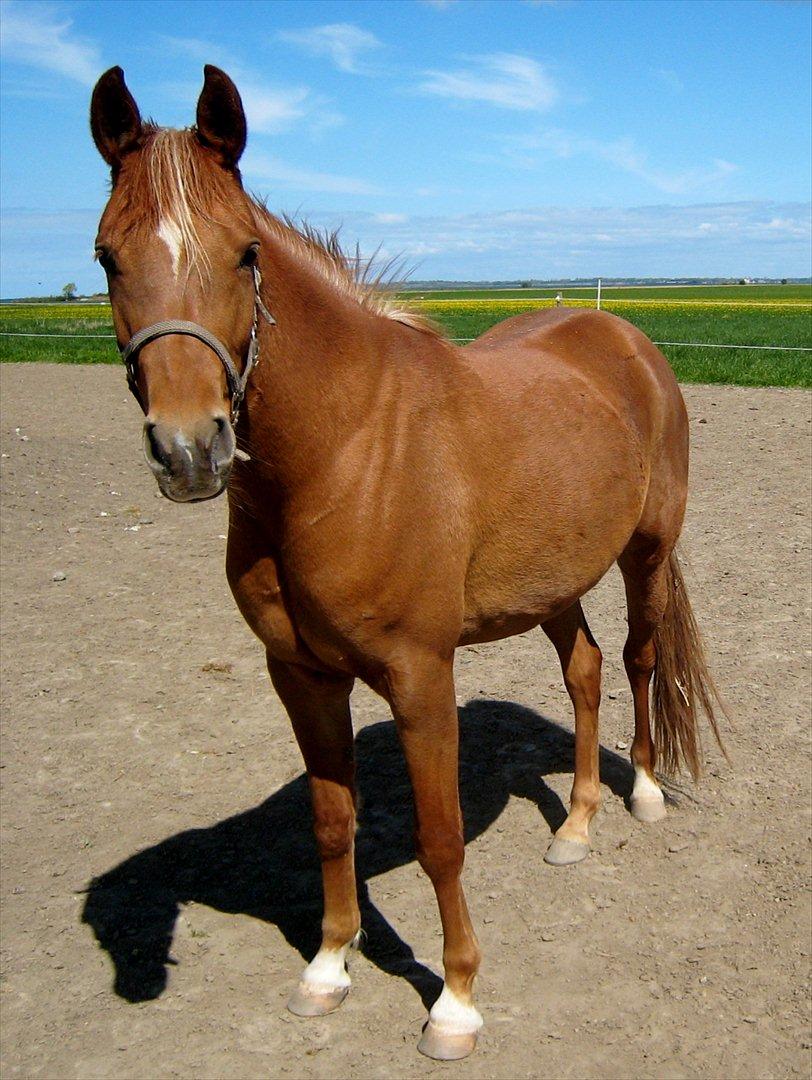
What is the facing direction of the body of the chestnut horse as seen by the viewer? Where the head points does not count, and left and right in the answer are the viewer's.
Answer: facing the viewer and to the left of the viewer
